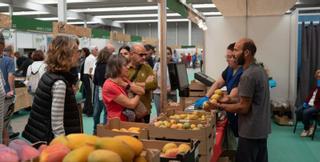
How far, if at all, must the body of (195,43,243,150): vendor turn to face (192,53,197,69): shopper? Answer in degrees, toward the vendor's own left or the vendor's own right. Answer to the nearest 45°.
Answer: approximately 135° to the vendor's own right

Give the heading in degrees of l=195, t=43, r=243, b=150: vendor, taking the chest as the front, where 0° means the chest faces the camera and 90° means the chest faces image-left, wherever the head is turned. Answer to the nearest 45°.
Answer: approximately 45°

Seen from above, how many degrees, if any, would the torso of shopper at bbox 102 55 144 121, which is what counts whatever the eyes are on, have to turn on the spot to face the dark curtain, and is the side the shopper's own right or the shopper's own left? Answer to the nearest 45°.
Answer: approximately 45° to the shopper's own left

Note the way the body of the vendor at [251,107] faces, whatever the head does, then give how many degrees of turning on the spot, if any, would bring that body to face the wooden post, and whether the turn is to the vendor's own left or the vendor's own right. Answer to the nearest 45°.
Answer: approximately 45° to the vendor's own right

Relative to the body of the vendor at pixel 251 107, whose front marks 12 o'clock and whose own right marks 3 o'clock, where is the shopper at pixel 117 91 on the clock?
the shopper at pixel 117 91 is roughly at 12 o'clock from the vendor at pixel 251 107.

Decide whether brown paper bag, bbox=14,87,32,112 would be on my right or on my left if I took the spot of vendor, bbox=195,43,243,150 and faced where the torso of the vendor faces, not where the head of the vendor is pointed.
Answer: on my right

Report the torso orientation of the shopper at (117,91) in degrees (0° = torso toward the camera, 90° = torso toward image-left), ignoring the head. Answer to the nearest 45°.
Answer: approximately 270°

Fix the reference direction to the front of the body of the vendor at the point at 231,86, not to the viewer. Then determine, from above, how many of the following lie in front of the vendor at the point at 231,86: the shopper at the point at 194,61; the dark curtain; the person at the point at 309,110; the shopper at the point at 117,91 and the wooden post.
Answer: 2

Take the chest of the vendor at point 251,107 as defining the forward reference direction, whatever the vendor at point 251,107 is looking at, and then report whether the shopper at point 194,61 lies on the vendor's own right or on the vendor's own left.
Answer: on the vendor's own right

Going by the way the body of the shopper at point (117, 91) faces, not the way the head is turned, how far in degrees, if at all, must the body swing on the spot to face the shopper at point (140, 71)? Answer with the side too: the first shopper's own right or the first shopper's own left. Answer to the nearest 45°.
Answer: approximately 90° to the first shopper's own left

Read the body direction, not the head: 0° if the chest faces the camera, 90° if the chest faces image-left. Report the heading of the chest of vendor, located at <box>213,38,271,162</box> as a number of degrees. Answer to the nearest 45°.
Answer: approximately 90°

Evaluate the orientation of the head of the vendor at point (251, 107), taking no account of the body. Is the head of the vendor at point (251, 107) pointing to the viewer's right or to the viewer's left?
to the viewer's left

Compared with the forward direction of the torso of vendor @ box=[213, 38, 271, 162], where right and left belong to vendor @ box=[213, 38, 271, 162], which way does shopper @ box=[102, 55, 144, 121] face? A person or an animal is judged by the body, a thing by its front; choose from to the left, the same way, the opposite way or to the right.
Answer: the opposite way

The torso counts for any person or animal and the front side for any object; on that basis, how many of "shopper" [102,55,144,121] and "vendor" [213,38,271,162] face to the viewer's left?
1

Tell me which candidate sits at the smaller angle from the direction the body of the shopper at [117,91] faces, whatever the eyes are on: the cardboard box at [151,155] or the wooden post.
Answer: the wooden post
